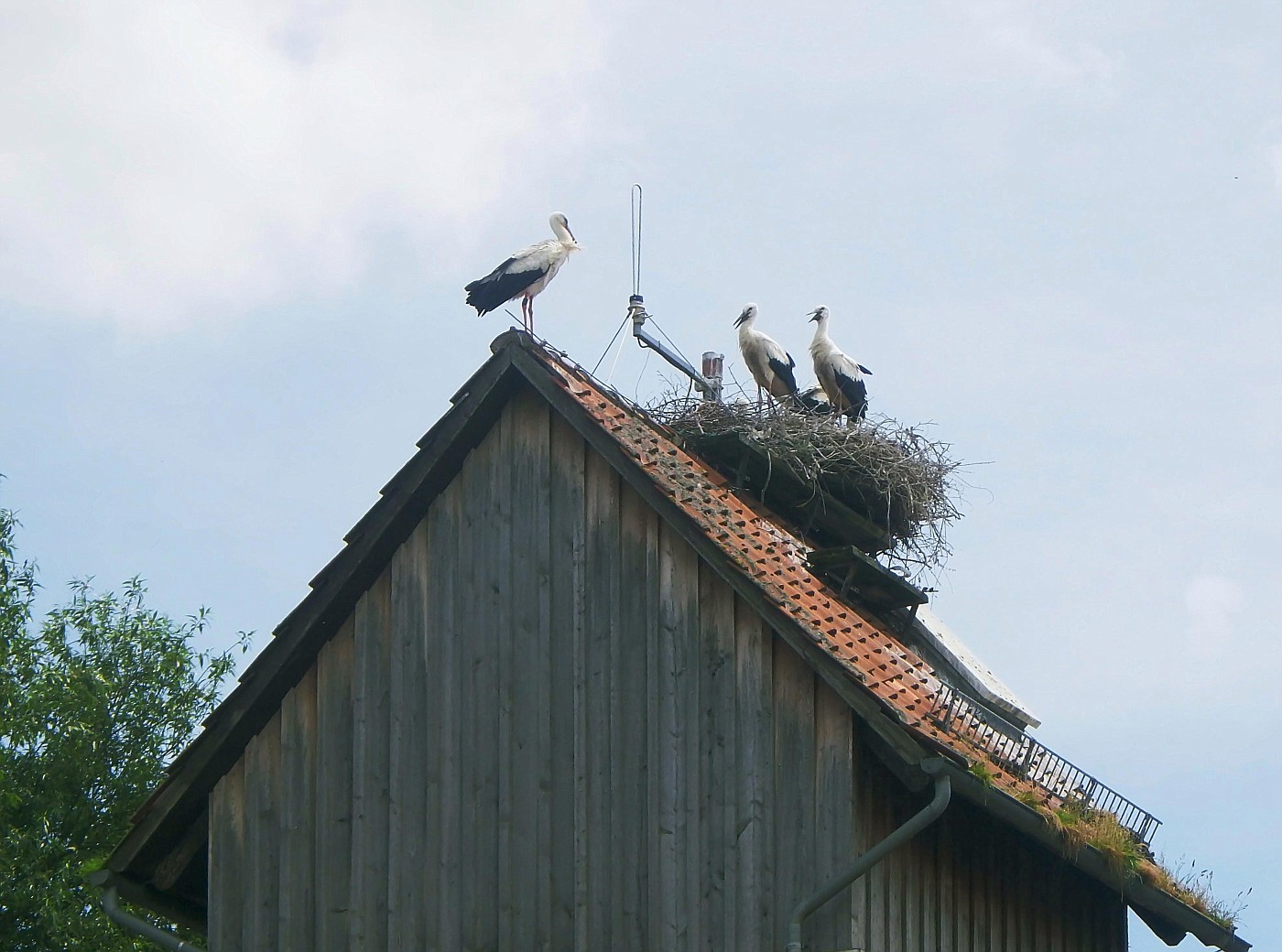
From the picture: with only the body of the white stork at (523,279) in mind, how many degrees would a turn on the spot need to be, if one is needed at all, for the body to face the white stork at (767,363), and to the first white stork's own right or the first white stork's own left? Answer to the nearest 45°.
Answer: approximately 45° to the first white stork's own left

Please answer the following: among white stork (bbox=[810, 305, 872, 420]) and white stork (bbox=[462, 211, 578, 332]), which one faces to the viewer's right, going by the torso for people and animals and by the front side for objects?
white stork (bbox=[462, 211, 578, 332])

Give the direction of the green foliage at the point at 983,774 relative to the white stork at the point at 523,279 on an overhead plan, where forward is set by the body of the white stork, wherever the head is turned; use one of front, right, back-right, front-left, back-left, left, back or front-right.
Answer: front-right

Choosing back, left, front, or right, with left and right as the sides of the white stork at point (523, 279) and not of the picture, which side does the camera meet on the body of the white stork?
right

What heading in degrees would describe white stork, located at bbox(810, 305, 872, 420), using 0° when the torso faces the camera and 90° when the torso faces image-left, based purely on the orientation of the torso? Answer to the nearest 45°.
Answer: approximately 45°

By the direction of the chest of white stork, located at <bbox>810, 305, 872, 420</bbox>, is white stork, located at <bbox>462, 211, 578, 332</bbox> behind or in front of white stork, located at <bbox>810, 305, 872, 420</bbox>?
in front

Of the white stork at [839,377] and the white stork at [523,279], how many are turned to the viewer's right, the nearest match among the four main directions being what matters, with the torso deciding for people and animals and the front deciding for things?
1
